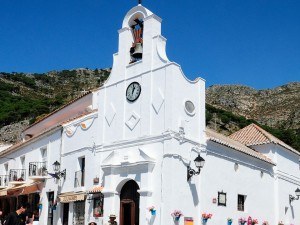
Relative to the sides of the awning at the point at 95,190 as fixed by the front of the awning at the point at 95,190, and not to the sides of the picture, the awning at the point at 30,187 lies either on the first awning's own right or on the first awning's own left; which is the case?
on the first awning's own right

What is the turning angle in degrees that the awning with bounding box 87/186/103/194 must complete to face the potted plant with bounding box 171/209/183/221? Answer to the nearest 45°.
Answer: approximately 90° to its left

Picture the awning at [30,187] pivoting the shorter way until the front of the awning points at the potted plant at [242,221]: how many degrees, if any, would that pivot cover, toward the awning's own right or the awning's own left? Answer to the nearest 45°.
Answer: approximately 90° to the awning's own left

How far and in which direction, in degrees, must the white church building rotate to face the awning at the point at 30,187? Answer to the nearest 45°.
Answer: approximately 90° to its right

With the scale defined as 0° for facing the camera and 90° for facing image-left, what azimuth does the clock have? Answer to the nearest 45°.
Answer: approximately 45°
